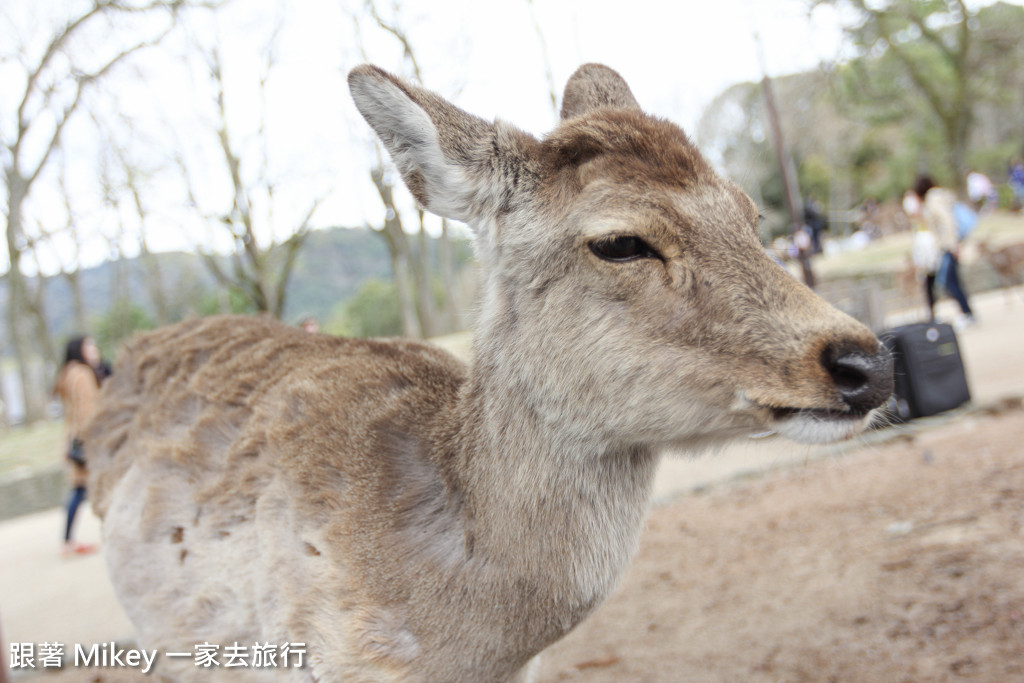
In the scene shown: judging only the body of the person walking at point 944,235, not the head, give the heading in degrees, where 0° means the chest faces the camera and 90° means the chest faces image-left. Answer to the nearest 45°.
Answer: approximately 90°

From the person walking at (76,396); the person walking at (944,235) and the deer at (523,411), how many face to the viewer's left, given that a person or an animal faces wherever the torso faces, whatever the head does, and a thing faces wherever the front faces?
1

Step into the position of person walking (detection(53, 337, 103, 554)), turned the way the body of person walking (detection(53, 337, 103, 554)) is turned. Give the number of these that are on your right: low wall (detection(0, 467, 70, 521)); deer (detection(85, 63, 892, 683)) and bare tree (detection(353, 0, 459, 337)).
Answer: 1

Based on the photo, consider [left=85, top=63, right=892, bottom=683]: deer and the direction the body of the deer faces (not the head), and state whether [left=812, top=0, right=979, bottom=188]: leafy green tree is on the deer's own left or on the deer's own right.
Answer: on the deer's own left

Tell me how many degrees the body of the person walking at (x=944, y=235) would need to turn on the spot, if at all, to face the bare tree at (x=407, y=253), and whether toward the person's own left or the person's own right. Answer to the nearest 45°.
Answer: approximately 45° to the person's own right

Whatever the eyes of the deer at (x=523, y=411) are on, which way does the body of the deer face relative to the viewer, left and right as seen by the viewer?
facing the viewer and to the right of the viewer

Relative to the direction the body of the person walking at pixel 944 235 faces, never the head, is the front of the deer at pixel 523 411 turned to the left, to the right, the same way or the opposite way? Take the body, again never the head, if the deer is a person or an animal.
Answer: the opposite way

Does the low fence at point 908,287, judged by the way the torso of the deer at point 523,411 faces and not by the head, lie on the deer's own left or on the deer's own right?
on the deer's own left

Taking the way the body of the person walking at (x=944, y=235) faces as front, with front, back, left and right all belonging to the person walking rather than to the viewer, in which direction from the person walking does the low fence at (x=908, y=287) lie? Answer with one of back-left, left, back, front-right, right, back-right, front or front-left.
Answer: right
